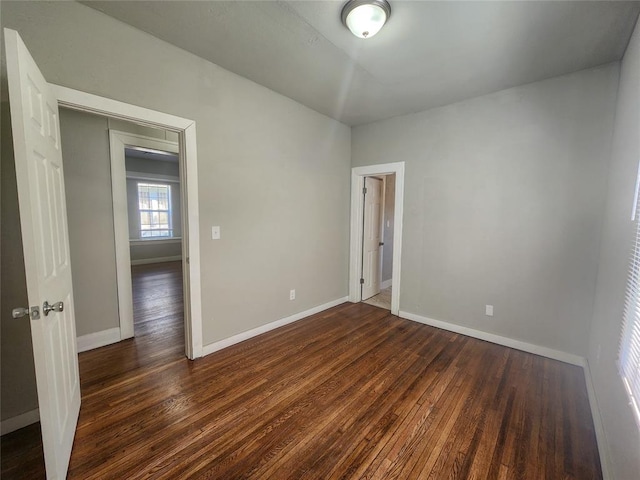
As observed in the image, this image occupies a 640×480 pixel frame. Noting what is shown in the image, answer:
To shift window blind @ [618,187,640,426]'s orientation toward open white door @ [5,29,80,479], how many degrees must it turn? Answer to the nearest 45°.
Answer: approximately 45° to its left

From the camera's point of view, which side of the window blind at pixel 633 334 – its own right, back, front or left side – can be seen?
left

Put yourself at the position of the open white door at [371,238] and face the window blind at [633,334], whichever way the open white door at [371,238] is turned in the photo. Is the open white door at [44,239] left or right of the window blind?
right
